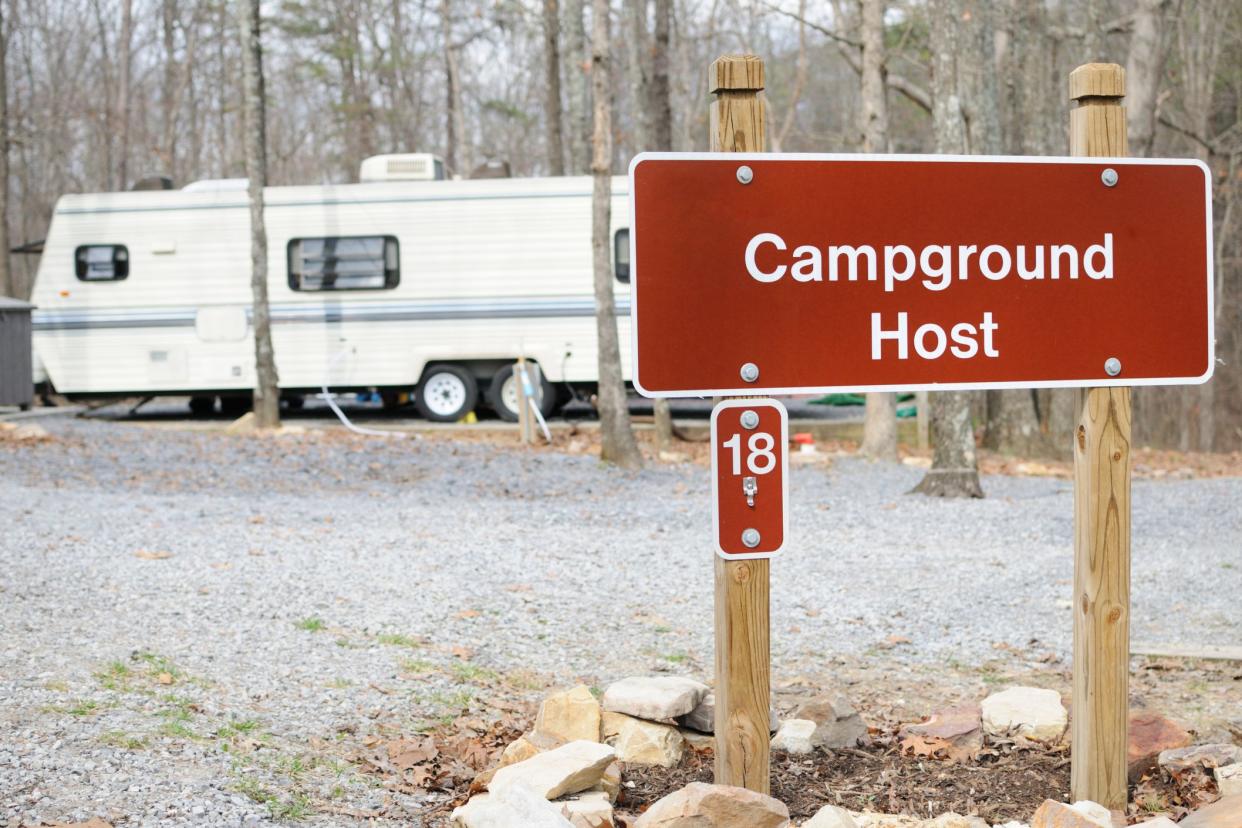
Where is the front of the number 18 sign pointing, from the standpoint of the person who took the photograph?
facing the viewer

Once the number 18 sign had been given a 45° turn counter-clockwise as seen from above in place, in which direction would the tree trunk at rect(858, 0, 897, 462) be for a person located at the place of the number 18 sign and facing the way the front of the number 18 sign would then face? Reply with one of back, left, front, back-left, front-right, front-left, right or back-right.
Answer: back-left

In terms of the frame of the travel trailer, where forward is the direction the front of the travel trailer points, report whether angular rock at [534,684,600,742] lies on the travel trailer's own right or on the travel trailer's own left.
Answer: on the travel trailer's own left

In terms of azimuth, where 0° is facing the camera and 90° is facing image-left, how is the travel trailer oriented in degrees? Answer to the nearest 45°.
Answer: approximately 90°

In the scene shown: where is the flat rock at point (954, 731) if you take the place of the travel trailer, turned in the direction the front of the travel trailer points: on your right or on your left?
on your left

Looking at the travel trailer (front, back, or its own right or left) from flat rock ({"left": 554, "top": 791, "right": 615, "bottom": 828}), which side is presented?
left

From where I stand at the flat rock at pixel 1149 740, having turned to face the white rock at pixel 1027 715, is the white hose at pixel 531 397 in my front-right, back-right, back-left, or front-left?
front-right

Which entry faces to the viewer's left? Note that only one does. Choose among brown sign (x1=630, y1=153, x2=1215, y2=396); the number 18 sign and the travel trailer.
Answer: the travel trailer

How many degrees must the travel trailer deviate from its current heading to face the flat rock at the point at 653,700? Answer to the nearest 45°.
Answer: approximately 90° to its left

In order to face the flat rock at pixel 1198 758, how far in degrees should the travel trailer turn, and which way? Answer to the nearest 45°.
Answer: approximately 90° to its left

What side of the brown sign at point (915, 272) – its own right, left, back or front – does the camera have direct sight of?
front
